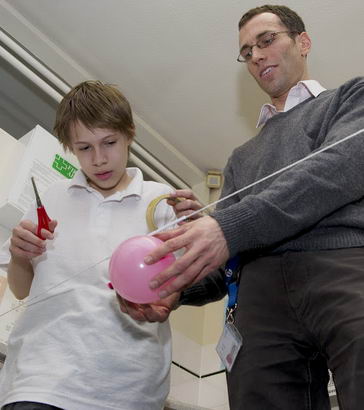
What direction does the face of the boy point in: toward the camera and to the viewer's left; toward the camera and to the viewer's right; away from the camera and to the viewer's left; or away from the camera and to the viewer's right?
toward the camera and to the viewer's right

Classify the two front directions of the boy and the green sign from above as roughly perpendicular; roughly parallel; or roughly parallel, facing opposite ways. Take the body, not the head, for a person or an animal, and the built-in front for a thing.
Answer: roughly parallel

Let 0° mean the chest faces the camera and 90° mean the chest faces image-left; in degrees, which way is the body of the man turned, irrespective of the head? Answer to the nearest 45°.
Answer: approximately 45°

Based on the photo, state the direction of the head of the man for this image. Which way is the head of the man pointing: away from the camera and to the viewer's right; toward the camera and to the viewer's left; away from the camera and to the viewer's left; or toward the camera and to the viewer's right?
toward the camera and to the viewer's left

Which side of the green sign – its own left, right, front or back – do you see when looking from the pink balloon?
front

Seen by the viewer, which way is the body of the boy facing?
toward the camera

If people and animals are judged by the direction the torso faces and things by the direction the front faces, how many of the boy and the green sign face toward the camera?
2

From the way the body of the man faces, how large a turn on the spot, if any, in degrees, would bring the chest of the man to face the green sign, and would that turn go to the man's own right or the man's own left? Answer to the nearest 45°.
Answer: approximately 90° to the man's own right

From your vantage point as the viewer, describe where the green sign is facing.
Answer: facing the viewer
